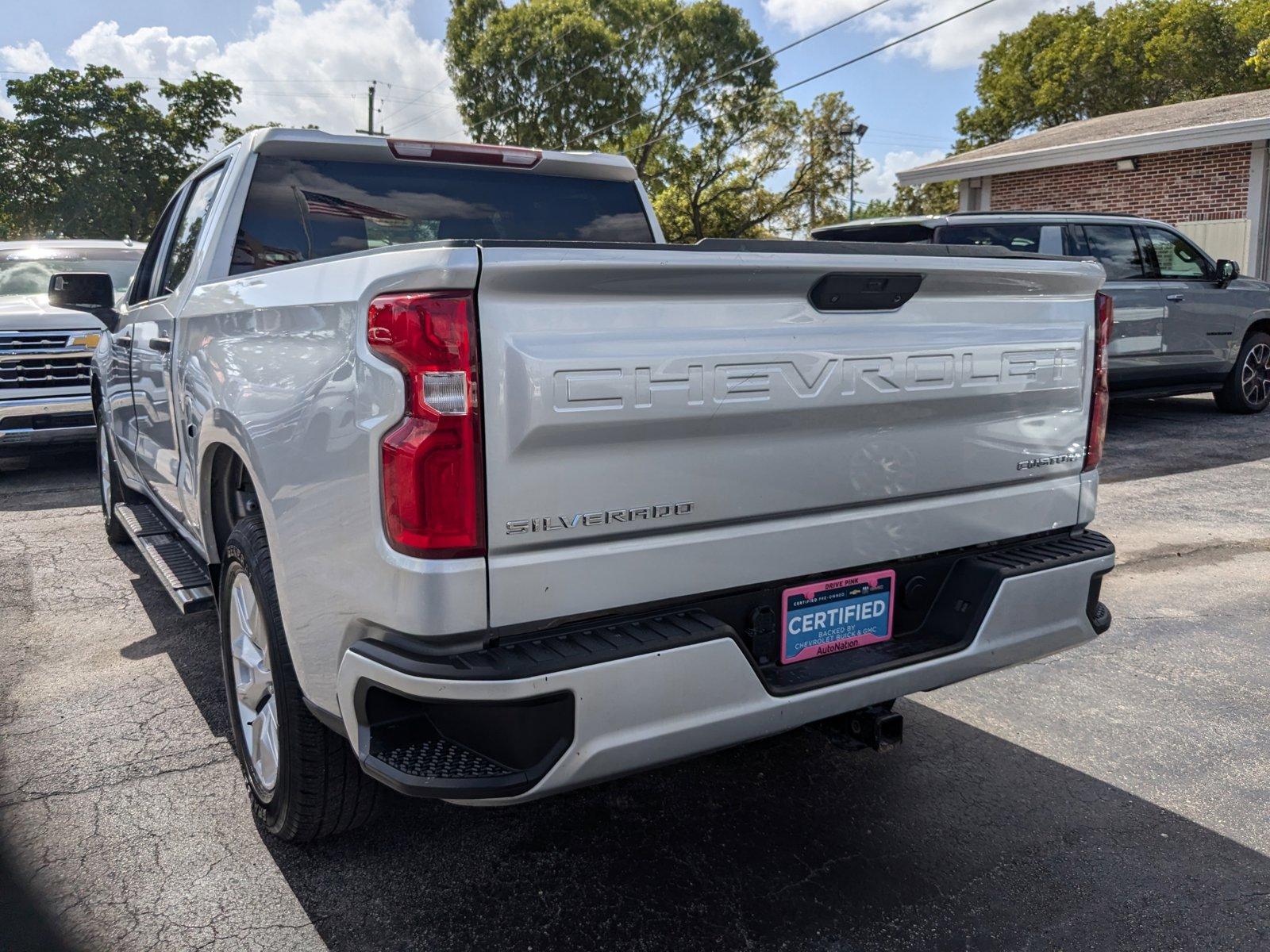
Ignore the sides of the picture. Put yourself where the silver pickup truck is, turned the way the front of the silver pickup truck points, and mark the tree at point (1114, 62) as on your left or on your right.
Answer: on your right

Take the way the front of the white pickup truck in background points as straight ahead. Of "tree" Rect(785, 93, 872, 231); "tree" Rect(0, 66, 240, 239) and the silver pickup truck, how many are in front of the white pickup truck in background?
1

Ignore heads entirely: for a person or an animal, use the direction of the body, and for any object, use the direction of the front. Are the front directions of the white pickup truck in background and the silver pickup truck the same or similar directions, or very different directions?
very different directions

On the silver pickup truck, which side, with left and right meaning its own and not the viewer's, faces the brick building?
right

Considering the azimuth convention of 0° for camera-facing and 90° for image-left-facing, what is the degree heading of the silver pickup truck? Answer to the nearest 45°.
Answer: approximately 135°

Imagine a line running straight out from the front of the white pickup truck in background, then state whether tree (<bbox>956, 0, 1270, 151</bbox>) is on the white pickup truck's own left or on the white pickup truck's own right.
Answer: on the white pickup truck's own left

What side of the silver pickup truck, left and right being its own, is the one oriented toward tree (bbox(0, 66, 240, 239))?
front

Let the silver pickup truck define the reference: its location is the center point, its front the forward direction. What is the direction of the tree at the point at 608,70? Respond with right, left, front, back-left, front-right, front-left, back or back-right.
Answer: front-right

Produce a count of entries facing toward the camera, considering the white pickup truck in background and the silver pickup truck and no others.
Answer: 1

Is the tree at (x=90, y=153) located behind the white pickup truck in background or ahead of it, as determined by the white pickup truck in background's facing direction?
behind

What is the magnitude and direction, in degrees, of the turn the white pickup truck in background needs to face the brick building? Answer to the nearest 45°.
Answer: approximately 90° to its left

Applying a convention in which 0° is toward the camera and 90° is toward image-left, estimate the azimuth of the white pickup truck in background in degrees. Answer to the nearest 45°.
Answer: approximately 0°

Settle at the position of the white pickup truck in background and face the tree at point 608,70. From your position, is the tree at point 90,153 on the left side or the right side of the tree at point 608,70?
left
